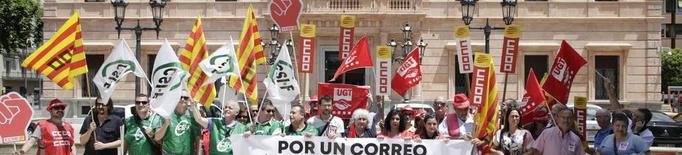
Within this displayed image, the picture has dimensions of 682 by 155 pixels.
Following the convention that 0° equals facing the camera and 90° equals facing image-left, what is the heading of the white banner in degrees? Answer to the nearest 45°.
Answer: approximately 0°

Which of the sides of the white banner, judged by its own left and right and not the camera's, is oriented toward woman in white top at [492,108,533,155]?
left

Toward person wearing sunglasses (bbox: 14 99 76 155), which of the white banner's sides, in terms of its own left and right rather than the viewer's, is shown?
right

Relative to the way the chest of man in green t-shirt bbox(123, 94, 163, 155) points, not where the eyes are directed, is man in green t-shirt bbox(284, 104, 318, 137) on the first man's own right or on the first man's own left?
on the first man's own left

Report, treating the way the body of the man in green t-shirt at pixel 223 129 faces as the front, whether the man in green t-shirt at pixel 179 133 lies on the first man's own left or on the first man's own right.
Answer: on the first man's own right
